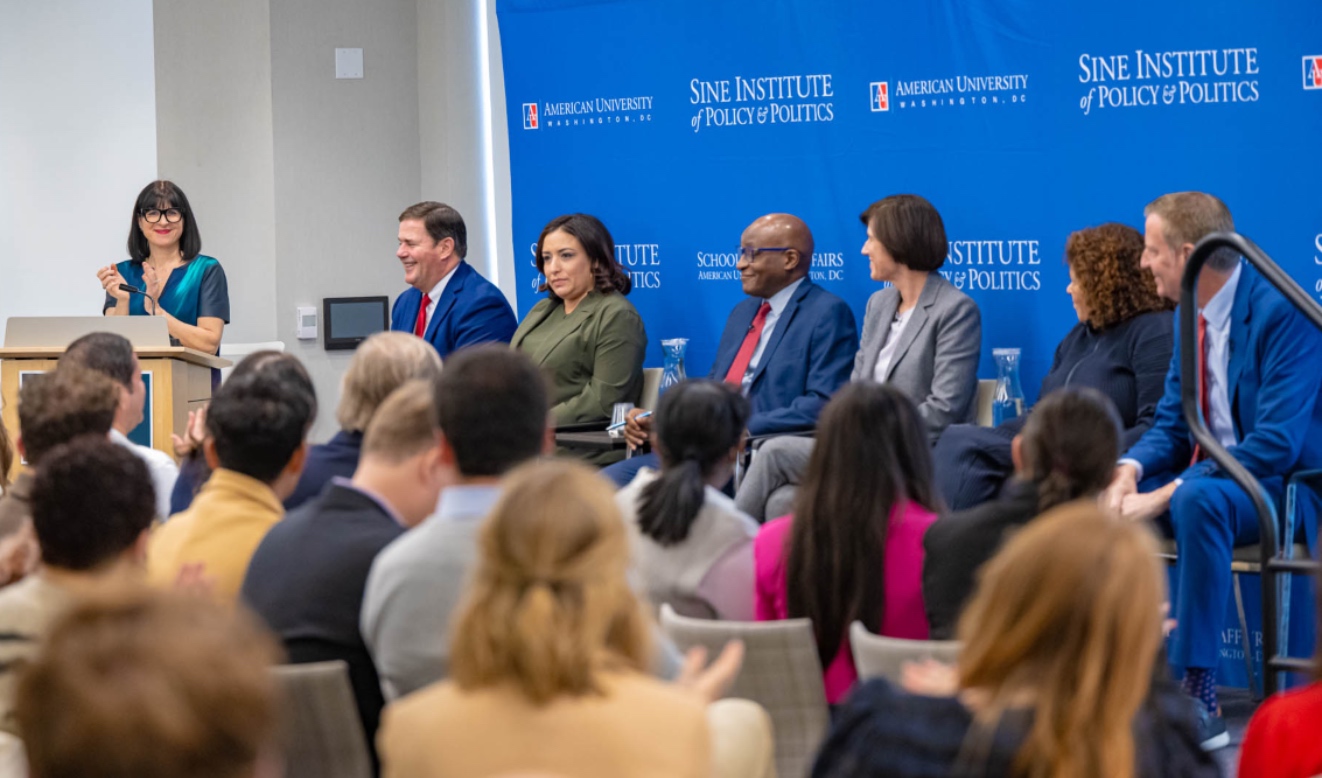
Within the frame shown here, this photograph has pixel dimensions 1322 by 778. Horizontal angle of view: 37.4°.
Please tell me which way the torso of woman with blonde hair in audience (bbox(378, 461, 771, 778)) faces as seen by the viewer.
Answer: away from the camera

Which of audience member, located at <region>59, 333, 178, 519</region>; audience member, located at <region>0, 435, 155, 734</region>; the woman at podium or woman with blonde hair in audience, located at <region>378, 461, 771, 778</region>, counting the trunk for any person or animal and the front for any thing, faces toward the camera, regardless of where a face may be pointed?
the woman at podium

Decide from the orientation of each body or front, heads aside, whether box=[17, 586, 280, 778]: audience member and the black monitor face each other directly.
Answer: yes

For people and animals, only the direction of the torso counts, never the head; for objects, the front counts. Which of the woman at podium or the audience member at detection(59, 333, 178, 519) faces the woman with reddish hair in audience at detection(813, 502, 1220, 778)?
the woman at podium

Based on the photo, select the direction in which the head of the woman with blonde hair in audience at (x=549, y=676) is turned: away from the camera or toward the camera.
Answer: away from the camera

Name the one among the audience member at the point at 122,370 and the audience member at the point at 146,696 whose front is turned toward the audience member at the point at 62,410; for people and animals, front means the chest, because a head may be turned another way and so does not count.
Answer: the audience member at the point at 146,696

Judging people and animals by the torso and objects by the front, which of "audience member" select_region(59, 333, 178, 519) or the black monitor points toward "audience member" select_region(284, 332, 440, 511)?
the black monitor

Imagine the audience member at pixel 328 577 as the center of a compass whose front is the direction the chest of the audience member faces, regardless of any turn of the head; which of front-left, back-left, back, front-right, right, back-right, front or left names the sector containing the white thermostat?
front-left

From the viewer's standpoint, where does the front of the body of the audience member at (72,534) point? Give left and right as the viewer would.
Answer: facing away from the viewer and to the right of the viewer

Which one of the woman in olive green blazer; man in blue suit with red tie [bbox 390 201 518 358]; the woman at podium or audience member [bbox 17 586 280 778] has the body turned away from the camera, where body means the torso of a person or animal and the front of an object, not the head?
the audience member

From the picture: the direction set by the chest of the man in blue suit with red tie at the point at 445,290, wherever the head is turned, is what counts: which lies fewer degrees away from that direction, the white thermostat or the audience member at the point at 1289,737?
the audience member

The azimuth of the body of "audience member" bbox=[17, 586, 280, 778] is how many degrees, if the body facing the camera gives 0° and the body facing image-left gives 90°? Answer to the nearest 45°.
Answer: approximately 180°

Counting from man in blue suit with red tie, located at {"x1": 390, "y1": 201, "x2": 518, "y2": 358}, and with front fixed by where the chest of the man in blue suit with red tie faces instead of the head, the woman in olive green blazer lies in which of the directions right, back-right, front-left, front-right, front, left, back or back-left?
left
